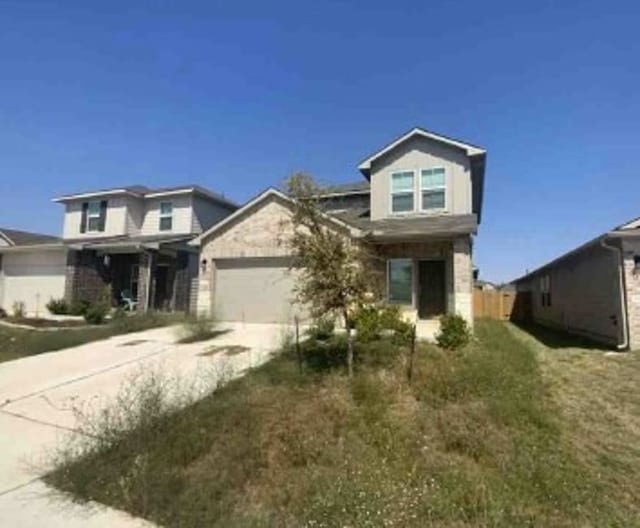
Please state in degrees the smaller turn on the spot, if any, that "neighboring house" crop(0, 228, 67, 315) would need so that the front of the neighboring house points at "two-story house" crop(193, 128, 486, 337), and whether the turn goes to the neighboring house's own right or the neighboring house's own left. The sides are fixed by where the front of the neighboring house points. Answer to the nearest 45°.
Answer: approximately 45° to the neighboring house's own left

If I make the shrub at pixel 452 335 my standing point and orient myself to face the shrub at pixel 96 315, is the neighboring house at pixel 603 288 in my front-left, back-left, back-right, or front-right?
back-right

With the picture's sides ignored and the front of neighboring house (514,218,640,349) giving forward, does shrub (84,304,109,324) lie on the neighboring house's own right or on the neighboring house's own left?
on the neighboring house's own right

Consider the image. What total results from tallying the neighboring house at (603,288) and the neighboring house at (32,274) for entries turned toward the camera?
2

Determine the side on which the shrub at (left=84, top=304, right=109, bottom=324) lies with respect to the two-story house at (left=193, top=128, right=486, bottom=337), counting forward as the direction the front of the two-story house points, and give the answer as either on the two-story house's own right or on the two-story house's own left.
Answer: on the two-story house's own right

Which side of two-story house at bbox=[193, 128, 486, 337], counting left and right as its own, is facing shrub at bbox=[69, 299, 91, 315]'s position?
right

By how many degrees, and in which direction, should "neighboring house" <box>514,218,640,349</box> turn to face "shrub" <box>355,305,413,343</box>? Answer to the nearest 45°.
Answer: approximately 45° to its right

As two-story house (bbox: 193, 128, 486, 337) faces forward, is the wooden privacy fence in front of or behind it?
behind

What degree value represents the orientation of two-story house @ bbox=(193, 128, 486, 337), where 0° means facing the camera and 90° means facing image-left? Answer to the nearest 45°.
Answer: approximately 0°

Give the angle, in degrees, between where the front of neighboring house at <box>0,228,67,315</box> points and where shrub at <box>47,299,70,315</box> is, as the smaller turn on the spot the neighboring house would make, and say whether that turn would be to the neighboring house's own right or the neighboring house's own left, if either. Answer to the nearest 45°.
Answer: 0° — it already faces it
